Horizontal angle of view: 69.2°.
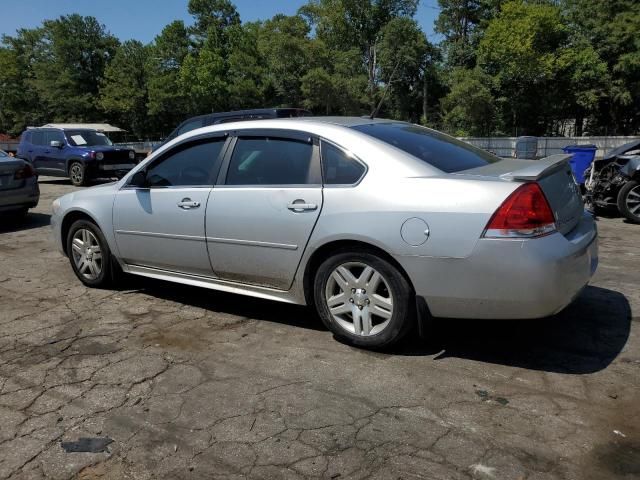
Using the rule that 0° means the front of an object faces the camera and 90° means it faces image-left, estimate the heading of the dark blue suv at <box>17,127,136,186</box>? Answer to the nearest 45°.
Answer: approximately 315°

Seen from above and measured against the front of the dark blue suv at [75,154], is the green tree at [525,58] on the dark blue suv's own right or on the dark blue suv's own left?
on the dark blue suv's own left

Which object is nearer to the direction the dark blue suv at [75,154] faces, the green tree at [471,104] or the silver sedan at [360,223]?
the silver sedan

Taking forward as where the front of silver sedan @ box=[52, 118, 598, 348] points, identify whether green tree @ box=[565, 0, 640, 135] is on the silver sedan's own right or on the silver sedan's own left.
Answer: on the silver sedan's own right

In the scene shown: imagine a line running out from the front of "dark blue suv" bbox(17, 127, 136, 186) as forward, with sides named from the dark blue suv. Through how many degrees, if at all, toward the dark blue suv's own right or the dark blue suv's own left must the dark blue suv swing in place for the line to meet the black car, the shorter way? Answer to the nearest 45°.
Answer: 0° — it already faces it

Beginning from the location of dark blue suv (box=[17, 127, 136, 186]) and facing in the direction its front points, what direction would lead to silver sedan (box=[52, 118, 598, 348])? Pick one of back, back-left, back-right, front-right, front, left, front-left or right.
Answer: front-right

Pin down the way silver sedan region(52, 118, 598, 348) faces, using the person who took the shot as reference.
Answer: facing away from the viewer and to the left of the viewer

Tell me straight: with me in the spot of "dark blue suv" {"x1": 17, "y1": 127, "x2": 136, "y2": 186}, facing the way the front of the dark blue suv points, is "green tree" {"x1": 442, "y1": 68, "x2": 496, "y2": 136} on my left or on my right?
on my left

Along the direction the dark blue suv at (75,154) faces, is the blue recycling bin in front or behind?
in front

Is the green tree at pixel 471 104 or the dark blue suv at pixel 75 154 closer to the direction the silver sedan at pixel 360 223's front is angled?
the dark blue suv

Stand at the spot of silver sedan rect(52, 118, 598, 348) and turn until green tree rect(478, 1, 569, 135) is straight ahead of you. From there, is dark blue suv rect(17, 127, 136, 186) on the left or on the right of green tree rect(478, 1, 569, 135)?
left
